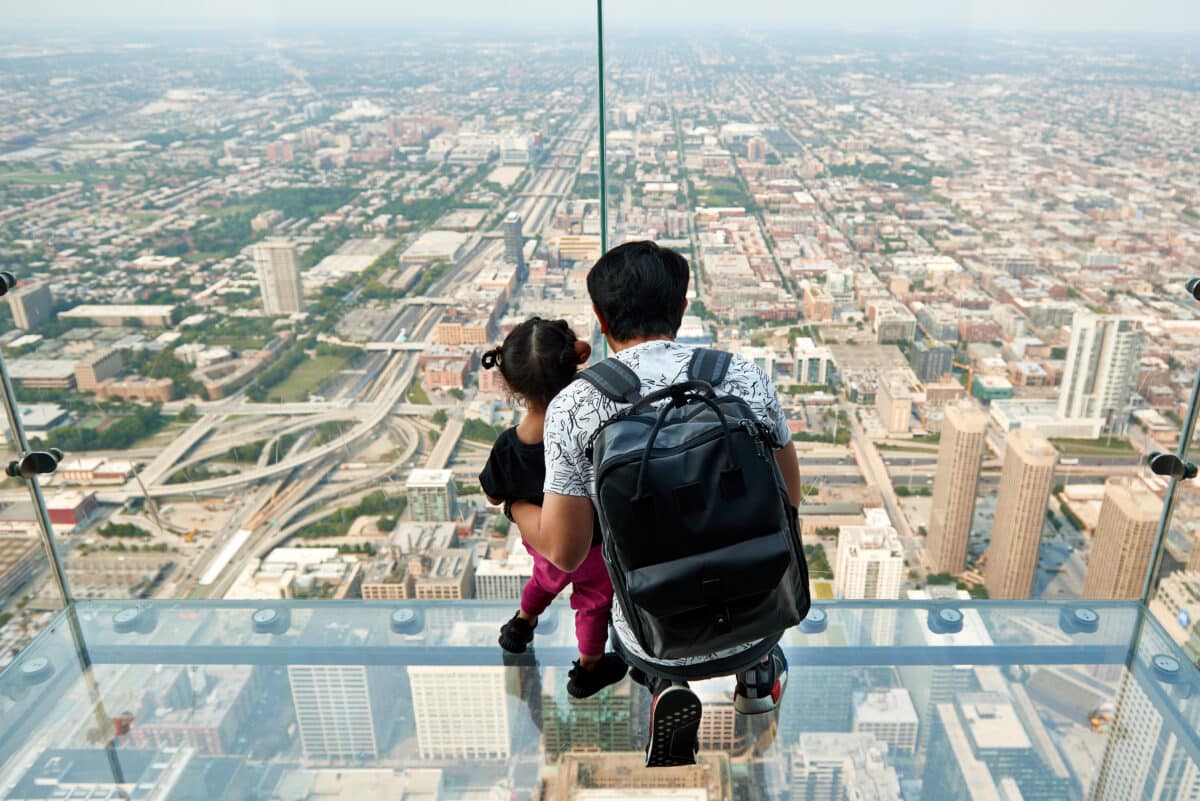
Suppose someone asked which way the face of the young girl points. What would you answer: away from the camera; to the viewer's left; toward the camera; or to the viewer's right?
away from the camera

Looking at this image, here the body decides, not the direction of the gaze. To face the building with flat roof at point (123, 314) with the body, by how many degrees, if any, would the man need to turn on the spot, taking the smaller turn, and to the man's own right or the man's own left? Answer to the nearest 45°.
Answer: approximately 45° to the man's own left

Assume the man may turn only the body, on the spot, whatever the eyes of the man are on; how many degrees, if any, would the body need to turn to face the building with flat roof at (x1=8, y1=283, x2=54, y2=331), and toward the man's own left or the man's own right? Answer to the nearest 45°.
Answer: approximately 45° to the man's own left

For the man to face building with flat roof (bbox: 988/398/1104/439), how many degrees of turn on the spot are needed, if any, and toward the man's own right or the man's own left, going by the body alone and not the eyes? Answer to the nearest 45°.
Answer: approximately 45° to the man's own right

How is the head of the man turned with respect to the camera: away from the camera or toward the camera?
away from the camera

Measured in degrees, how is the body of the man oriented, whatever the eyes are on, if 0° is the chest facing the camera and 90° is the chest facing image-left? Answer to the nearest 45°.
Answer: approximately 180°

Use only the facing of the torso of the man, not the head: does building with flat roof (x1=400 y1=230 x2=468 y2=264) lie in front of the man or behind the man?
in front

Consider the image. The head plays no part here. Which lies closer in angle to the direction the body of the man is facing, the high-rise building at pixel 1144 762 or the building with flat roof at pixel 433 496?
the building with flat roof
